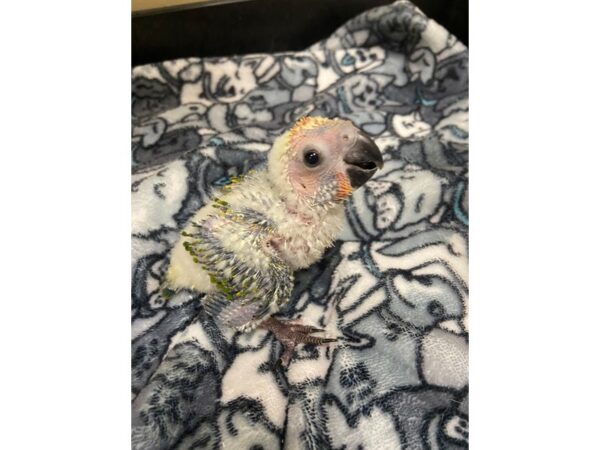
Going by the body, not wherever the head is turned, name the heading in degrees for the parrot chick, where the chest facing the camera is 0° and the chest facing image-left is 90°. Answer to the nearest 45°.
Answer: approximately 270°
